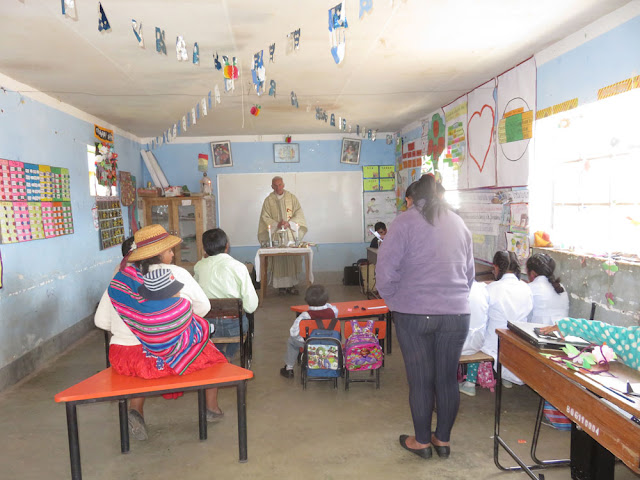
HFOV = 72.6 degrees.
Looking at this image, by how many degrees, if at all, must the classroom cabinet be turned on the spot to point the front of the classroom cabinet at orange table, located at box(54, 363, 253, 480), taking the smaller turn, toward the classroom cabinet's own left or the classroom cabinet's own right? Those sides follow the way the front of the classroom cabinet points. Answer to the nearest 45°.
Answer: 0° — it already faces it

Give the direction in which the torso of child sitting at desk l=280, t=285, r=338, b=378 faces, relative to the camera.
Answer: away from the camera

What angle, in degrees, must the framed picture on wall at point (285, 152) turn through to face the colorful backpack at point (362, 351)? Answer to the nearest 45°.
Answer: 0° — it already faces it

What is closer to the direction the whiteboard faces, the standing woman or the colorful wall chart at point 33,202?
the standing woman

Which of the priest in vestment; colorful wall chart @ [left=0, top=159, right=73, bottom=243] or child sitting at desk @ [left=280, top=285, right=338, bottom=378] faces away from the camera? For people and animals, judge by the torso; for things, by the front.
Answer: the child sitting at desk

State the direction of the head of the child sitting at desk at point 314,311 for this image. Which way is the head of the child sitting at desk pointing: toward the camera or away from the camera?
away from the camera

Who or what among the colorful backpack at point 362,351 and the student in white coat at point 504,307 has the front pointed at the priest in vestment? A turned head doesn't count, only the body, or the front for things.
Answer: the student in white coat

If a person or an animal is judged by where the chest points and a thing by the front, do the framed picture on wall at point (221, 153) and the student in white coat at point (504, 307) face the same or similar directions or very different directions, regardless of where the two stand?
very different directions

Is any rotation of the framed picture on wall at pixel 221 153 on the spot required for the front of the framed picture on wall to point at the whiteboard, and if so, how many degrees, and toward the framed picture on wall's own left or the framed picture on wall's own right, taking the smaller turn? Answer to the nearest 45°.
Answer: approximately 90° to the framed picture on wall's own left

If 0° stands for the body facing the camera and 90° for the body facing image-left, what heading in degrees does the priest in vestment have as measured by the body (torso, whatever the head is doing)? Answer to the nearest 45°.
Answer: approximately 0°

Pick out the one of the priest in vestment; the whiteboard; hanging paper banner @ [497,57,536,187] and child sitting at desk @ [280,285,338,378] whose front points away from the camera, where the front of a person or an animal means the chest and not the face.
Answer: the child sitting at desk

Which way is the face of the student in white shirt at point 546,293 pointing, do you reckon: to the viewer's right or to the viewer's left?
to the viewer's left
